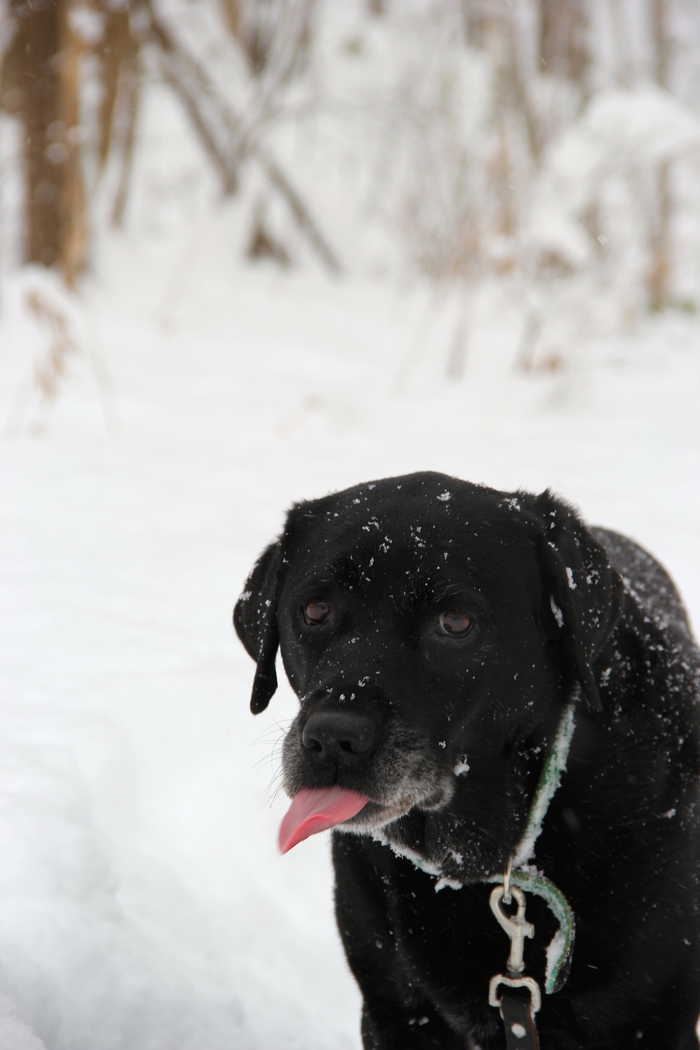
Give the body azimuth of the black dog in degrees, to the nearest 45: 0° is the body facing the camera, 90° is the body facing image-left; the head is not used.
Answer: approximately 45°

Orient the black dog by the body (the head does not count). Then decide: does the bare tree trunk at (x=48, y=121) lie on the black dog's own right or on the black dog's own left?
on the black dog's own right

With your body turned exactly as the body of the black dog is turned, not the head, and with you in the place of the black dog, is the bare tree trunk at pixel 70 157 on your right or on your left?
on your right

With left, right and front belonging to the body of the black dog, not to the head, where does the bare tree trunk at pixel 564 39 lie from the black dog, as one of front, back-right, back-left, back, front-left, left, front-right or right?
back-right
